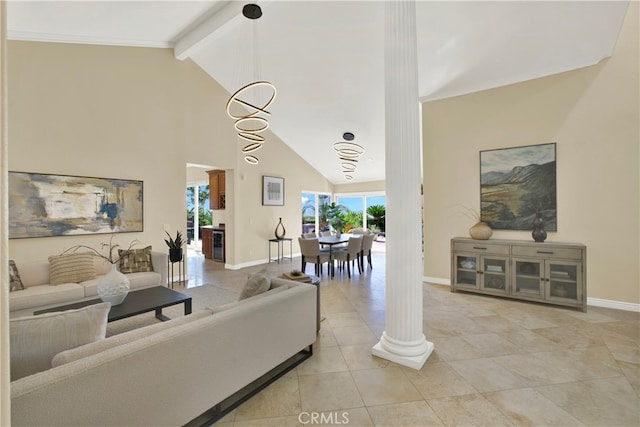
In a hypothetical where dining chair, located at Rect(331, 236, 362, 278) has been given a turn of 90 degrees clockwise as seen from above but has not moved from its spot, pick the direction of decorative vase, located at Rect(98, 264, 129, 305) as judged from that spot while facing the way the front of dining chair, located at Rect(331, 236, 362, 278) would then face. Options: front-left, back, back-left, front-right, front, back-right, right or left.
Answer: back

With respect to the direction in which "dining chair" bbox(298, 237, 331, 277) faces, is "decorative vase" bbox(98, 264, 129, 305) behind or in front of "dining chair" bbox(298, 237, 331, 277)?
behind

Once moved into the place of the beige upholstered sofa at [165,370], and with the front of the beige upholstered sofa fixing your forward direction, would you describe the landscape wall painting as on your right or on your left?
on your right

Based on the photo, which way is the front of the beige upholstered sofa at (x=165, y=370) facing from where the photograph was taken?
facing away from the viewer and to the left of the viewer

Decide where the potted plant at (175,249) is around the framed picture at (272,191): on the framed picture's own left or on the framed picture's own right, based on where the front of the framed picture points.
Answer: on the framed picture's own right

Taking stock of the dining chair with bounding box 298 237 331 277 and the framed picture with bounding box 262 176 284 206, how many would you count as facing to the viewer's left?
0

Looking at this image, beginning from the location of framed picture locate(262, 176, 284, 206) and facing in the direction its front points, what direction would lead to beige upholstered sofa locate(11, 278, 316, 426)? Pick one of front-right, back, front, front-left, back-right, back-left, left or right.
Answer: front-right

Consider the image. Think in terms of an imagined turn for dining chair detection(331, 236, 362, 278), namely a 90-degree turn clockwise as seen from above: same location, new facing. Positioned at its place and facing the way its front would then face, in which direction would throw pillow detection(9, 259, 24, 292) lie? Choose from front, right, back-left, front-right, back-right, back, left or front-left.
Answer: back

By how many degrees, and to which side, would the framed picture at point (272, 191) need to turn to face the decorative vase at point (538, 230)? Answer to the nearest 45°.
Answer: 0° — it already faces it

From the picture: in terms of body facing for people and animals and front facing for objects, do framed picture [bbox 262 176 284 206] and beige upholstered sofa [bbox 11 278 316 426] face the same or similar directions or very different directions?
very different directions

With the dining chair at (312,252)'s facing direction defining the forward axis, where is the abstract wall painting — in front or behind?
behind
